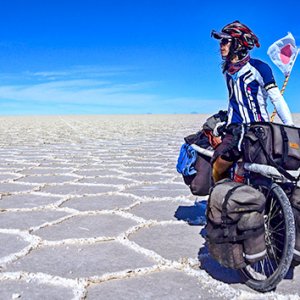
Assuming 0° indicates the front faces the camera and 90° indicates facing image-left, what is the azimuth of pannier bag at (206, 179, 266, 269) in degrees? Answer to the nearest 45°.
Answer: approximately 45°

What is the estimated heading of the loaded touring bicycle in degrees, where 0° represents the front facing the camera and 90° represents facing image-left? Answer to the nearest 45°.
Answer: approximately 135°

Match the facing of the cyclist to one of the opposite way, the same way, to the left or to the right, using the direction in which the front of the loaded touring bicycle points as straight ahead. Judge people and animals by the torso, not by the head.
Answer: to the left

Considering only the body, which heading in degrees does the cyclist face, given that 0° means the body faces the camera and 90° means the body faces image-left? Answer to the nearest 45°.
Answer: approximately 45°

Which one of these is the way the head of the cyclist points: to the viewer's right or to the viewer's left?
to the viewer's left
